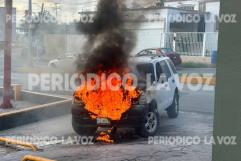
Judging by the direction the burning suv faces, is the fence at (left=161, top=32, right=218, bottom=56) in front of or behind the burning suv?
behind

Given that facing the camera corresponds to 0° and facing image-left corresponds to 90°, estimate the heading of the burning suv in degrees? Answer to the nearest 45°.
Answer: approximately 45°
